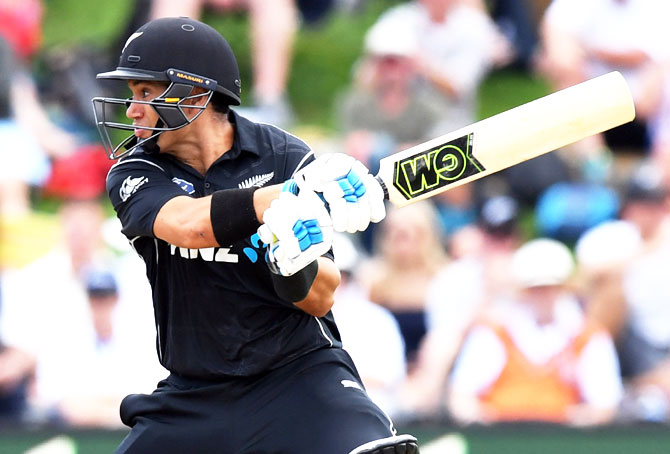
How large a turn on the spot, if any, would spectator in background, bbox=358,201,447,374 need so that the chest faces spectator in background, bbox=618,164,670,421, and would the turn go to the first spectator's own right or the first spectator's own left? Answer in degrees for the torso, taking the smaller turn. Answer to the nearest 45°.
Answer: approximately 90° to the first spectator's own left

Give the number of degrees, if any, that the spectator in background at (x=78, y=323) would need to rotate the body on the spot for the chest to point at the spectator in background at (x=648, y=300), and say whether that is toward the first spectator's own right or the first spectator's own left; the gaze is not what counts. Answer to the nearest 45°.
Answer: approximately 90° to the first spectator's own left

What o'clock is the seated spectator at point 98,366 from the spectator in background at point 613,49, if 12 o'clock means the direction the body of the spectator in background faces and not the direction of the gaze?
The seated spectator is roughly at 2 o'clock from the spectator in background.
